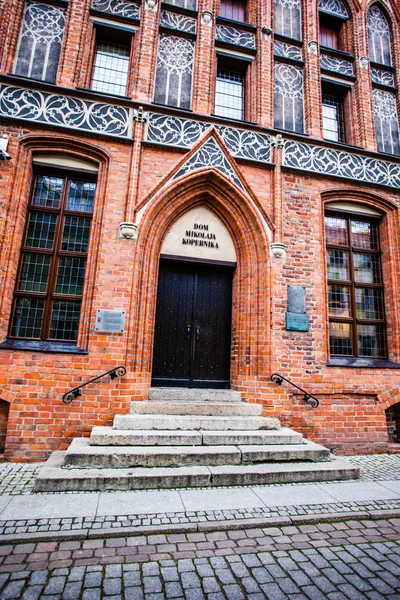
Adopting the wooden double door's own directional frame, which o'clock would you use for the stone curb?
The stone curb is roughly at 12 o'clock from the wooden double door.

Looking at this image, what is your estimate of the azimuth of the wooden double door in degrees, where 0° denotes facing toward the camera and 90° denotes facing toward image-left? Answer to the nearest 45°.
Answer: approximately 0°
